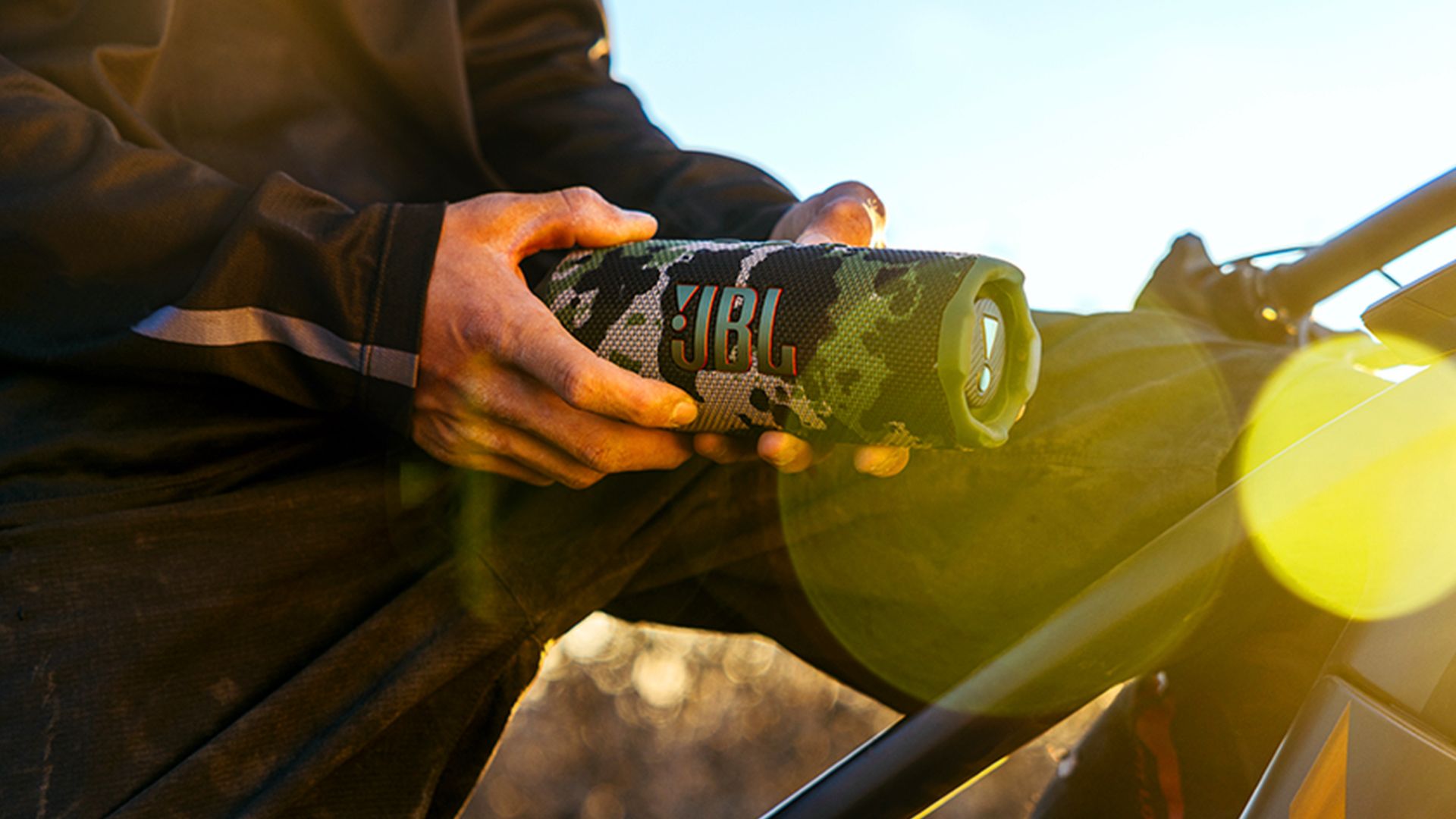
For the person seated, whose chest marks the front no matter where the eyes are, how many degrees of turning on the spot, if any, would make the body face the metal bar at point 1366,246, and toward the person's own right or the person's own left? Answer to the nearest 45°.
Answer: approximately 45° to the person's own left

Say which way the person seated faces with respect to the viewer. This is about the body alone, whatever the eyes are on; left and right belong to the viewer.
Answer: facing the viewer and to the right of the viewer
